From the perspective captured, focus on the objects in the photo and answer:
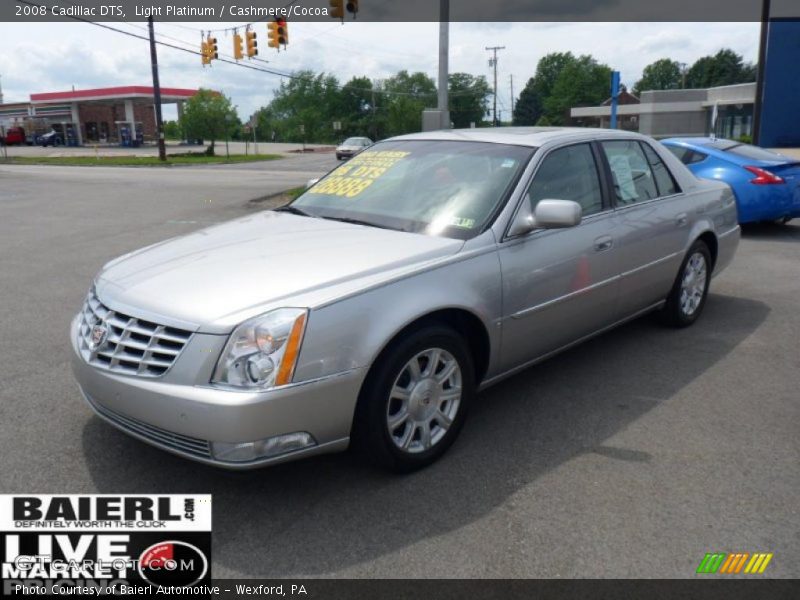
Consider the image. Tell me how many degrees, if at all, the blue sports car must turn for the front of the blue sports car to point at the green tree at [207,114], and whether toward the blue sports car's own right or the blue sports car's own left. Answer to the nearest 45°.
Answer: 0° — it already faces it

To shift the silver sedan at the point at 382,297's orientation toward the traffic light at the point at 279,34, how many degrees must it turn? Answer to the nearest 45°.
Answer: approximately 135° to its right

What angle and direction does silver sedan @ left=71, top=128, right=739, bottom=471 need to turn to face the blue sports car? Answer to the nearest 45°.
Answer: approximately 180°

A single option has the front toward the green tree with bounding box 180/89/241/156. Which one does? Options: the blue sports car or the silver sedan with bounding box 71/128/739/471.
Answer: the blue sports car

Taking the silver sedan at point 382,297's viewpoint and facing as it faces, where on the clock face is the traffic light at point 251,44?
The traffic light is roughly at 4 o'clock from the silver sedan.

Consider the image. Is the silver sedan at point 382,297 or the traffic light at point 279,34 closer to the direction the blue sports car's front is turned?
the traffic light

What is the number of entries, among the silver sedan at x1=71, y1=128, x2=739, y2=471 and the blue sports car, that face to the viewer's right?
0

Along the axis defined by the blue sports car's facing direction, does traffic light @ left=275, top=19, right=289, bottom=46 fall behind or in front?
in front

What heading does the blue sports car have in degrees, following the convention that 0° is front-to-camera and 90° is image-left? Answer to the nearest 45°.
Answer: approximately 135°

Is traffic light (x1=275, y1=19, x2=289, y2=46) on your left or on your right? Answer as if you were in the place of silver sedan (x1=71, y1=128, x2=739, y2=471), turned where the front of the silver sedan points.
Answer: on your right

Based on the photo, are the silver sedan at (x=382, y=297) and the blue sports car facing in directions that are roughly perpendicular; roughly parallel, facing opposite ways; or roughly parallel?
roughly perpendicular

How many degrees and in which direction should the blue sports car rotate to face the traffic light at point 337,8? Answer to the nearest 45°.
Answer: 0° — it already faces it
